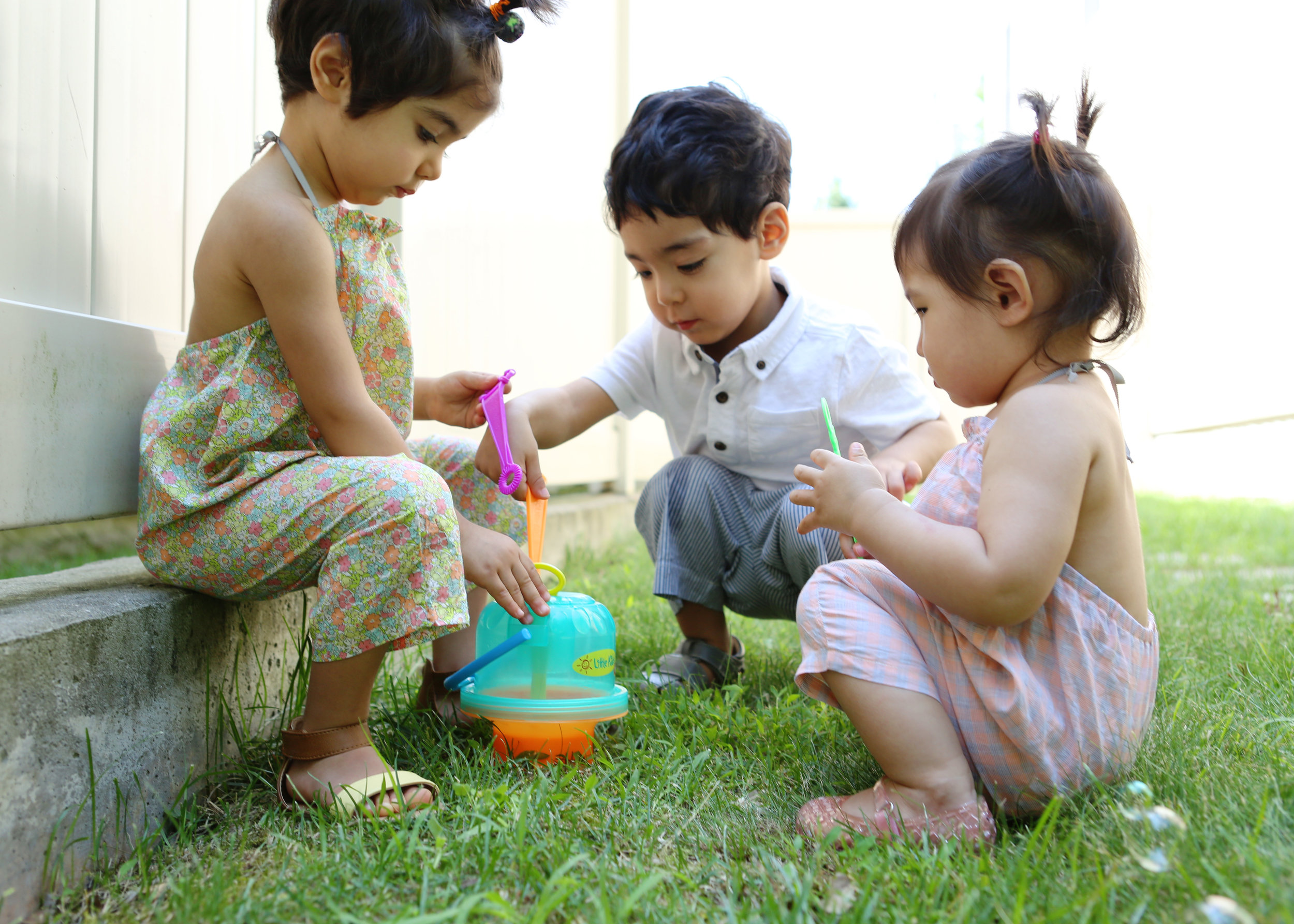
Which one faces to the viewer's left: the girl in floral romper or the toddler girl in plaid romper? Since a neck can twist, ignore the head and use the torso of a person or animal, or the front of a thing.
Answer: the toddler girl in plaid romper

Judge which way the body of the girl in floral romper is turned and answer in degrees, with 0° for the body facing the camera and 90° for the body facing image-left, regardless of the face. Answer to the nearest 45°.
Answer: approximately 270°

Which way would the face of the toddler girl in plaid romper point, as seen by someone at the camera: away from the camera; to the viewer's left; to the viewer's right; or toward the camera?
to the viewer's left

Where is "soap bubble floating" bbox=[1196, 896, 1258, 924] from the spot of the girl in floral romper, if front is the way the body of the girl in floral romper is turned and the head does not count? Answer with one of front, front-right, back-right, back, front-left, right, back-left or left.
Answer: front-right

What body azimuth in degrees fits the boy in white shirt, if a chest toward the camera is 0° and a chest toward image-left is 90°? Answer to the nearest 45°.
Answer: approximately 45°

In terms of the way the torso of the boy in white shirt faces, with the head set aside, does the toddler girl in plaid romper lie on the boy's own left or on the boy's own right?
on the boy's own left

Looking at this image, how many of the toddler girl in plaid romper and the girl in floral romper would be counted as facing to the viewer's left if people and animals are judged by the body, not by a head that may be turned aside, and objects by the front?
1

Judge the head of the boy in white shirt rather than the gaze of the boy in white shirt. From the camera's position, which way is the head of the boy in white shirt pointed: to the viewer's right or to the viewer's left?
to the viewer's left

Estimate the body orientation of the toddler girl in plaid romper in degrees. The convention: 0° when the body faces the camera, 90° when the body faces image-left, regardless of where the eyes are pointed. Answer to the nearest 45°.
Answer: approximately 90°
